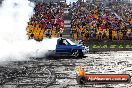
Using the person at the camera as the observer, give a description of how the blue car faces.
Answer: facing the viewer and to the right of the viewer
